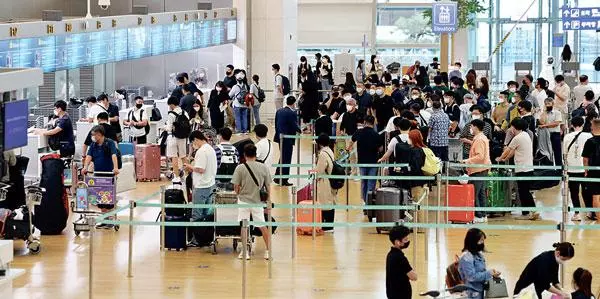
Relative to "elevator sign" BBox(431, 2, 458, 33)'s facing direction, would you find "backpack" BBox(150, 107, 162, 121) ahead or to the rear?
ahead

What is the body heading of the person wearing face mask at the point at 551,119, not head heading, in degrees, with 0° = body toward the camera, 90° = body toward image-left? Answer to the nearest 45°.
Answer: approximately 45°

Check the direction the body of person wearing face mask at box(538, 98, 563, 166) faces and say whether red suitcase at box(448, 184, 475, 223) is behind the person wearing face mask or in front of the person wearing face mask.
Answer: in front

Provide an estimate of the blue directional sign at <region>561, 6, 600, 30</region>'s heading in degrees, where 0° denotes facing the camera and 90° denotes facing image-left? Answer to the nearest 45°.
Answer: approximately 0°

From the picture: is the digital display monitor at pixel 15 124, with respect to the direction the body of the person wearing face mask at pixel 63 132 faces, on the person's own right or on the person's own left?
on the person's own left

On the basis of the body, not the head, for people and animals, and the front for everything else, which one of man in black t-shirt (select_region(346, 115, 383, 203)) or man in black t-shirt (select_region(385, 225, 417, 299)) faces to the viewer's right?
man in black t-shirt (select_region(385, 225, 417, 299))

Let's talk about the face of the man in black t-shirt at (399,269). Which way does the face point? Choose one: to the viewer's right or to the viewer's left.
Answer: to the viewer's right

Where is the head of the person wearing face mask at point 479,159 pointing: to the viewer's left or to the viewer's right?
to the viewer's left
